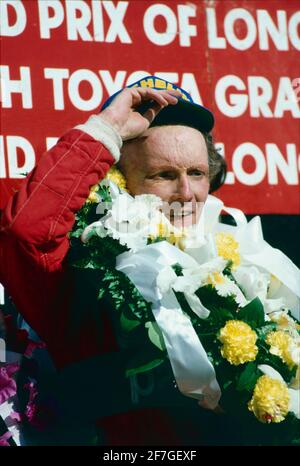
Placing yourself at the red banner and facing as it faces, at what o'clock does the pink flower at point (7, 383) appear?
The pink flower is roughly at 1 o'clock from the red banner.

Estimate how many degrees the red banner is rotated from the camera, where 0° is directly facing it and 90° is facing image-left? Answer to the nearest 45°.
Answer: approximately 0°

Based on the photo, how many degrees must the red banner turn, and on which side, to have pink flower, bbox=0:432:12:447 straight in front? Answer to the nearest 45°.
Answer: approximately 45° to its right
